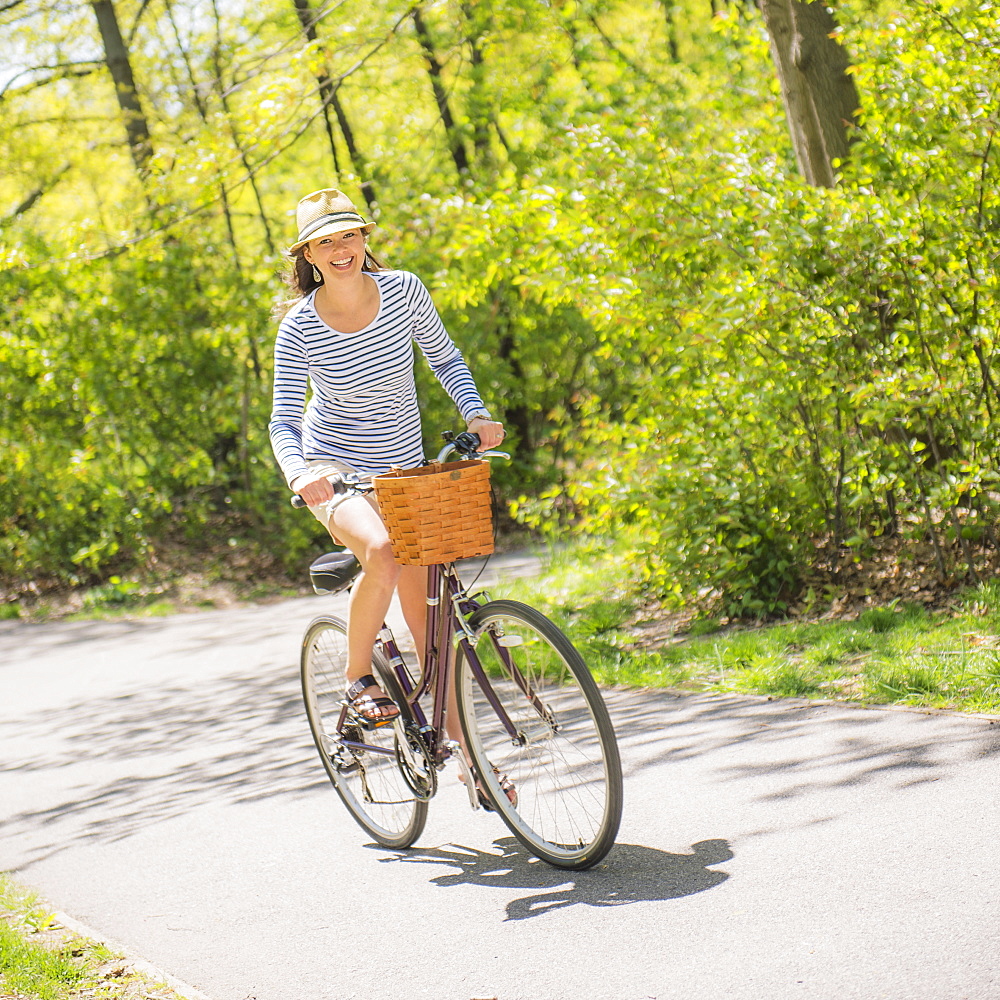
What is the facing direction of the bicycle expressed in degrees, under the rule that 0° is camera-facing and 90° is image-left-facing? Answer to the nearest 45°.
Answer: approximately 315°

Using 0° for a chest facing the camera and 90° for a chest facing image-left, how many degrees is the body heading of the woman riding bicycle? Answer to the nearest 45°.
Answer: approximately 315°
